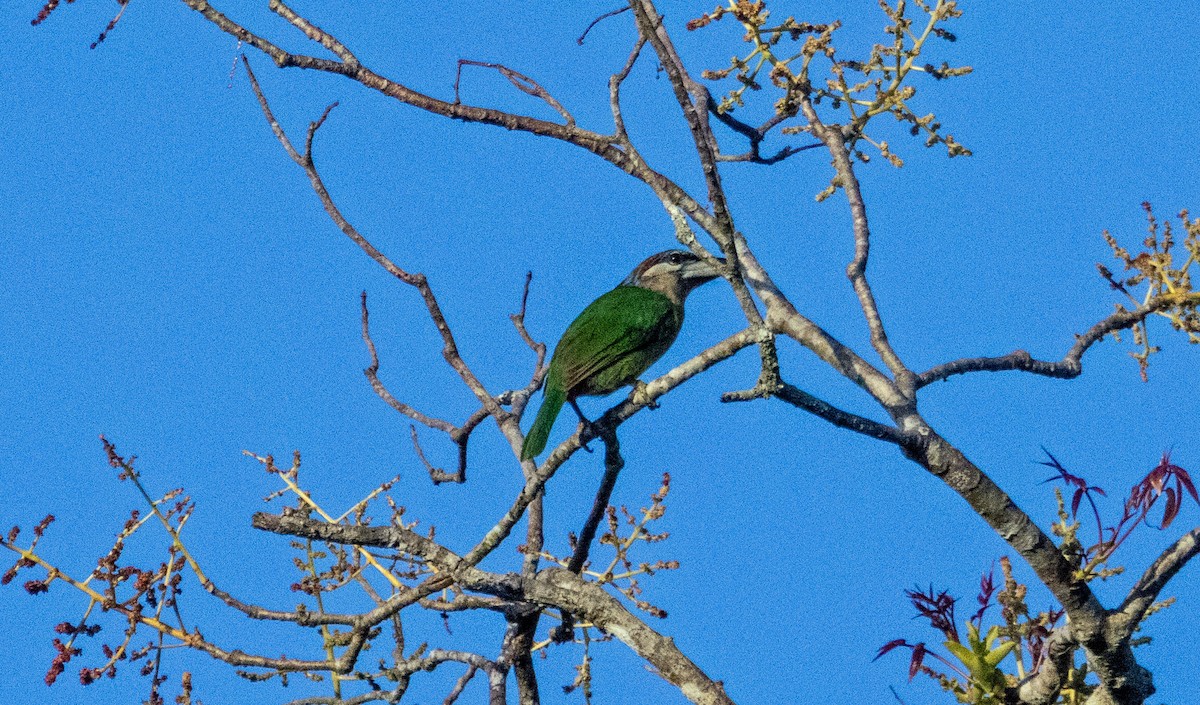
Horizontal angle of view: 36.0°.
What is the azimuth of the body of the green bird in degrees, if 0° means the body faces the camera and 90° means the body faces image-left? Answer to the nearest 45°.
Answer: approximately 270°
